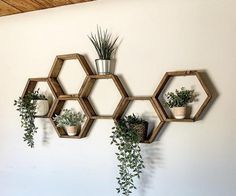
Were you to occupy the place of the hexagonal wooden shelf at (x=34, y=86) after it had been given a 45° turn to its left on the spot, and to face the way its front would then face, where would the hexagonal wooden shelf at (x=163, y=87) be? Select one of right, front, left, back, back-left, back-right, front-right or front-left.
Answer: front-left

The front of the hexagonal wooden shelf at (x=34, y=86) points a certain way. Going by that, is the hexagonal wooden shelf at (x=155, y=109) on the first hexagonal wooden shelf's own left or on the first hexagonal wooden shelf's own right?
on the first hexagonal wooden shelf's own left

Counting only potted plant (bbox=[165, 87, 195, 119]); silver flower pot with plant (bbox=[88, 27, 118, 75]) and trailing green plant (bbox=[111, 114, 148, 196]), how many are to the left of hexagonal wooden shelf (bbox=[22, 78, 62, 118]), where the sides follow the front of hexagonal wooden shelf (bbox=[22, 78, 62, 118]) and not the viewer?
3

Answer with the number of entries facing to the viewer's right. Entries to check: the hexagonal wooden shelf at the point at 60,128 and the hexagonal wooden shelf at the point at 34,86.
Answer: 0

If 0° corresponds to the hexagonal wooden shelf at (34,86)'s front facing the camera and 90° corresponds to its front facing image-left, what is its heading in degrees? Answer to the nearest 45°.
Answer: approximately 45°

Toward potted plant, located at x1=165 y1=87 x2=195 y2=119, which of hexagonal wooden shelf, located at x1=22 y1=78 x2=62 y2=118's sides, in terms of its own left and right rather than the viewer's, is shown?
left

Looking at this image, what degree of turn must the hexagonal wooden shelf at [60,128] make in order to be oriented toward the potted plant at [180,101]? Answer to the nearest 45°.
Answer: approximately 90° to its left

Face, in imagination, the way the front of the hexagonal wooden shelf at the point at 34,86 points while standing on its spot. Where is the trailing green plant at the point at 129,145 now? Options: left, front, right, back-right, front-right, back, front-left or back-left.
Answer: left
